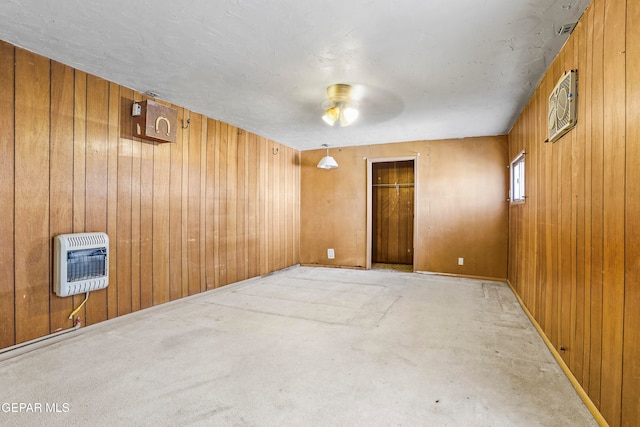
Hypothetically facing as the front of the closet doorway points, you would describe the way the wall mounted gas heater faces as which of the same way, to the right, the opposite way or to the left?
to the left

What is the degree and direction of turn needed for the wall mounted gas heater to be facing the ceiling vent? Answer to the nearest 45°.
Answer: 0° — it already faces it

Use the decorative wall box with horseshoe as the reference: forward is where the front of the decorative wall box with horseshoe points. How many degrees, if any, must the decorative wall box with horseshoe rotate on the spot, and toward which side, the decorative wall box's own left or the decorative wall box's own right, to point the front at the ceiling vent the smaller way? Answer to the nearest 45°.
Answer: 0° — it already faces it

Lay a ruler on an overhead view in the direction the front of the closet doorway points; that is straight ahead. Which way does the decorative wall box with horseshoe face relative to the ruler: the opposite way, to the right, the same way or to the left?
to the left

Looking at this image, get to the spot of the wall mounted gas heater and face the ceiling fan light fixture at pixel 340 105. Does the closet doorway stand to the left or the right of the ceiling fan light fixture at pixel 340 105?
left

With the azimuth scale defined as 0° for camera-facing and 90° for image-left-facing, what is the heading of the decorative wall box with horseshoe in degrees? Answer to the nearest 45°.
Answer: approximately 315°

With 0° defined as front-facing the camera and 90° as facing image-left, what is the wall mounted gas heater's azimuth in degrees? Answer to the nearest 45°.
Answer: approximately 315°
